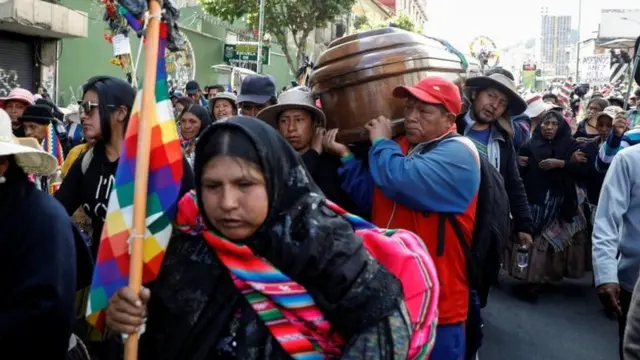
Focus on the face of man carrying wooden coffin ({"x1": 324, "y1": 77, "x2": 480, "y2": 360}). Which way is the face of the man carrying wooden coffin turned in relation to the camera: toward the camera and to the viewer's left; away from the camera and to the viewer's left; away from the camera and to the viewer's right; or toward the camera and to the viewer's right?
toward the camera and to the viewer's left

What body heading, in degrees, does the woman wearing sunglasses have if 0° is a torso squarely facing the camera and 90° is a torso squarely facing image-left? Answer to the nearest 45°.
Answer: approximately 45°

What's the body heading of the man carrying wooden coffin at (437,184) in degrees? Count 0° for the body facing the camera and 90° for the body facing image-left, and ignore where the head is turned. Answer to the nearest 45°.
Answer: approximately 45°

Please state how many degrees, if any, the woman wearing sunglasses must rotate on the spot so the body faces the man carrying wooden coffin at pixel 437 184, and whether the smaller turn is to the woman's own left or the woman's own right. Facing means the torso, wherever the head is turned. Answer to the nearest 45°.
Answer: approximately 90° to the woman's own left

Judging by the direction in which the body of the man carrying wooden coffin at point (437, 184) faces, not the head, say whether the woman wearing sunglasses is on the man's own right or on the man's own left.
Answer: on the man's own right

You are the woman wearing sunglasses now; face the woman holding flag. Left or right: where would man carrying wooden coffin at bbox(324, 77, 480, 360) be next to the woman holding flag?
left

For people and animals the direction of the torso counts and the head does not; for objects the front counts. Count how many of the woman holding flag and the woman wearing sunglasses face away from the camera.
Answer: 0

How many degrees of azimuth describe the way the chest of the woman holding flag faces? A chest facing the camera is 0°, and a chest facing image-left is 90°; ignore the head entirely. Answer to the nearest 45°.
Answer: approximately 45°

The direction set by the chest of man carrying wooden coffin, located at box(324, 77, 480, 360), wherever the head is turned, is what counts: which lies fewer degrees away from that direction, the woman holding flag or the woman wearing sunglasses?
the woman holding flag

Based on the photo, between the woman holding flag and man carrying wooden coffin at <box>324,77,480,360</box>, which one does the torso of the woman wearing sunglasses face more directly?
the woman holding flag
